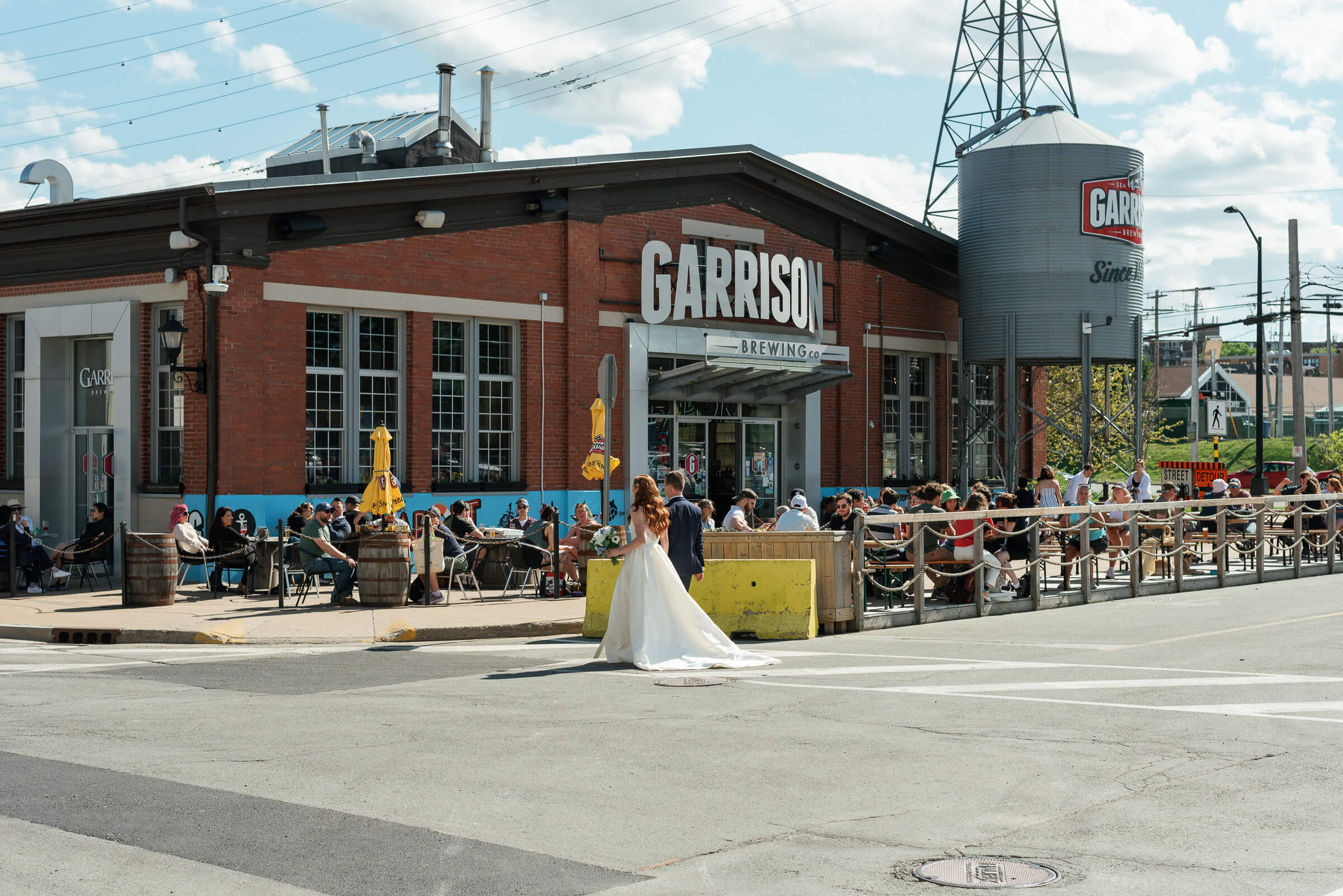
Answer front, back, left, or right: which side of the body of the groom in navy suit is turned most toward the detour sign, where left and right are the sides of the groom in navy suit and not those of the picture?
right

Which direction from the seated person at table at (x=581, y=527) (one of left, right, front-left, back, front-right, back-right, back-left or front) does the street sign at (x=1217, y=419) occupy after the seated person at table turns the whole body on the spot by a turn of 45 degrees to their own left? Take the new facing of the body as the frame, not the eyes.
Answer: back-left

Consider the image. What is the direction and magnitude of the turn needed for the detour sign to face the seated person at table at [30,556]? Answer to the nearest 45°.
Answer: approximately 45° to its right

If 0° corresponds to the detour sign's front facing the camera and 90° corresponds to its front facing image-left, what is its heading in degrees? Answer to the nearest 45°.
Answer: approximately 0°

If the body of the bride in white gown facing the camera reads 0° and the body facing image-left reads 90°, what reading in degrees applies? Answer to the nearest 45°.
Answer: approximately 135°

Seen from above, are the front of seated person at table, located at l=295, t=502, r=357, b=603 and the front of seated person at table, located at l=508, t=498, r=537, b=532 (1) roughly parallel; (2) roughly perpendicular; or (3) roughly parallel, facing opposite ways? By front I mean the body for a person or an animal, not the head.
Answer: roughly perpendicular
